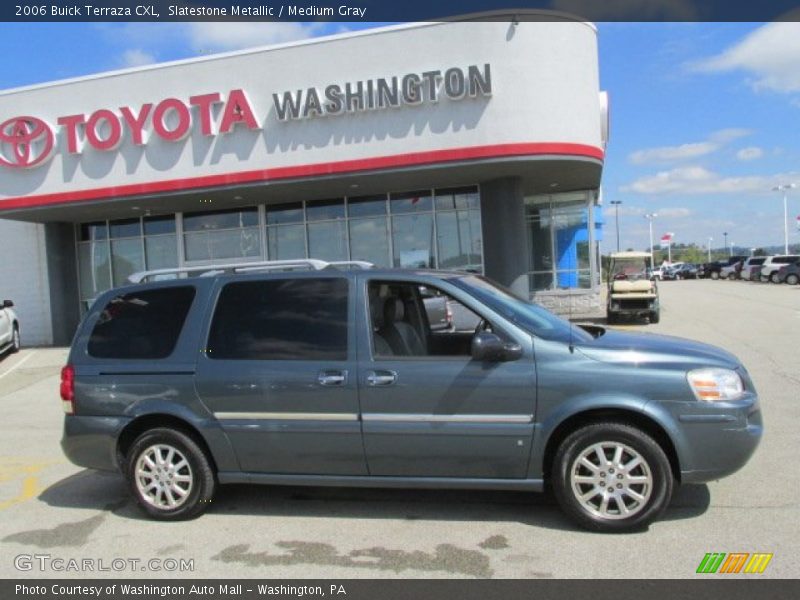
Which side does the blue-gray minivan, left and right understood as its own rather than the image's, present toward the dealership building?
left

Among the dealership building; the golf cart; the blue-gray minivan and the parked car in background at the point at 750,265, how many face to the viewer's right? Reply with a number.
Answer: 1

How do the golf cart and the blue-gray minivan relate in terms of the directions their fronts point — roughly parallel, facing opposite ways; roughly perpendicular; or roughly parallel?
roughly perpendicular

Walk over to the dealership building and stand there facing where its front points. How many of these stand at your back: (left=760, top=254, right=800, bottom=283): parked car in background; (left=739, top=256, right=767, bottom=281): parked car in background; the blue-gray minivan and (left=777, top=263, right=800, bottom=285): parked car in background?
3

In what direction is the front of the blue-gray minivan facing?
to the viewer's right

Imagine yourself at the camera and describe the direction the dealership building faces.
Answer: facing the viewer and to the left of the viewer

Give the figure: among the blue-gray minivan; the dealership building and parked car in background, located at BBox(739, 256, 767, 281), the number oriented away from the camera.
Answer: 0

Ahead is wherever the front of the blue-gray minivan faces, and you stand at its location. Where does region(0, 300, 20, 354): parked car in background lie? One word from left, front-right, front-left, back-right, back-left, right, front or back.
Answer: back-left

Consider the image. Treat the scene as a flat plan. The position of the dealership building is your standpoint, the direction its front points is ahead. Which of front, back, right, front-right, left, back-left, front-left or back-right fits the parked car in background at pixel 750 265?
back

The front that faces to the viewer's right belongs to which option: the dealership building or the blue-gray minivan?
the blue-gray minivan

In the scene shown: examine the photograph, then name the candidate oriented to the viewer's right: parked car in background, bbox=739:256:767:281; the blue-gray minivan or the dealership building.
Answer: the blue-gray minivan
